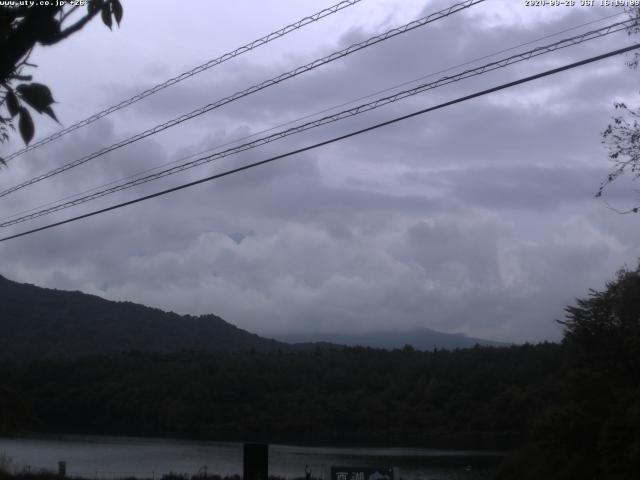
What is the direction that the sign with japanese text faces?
toward the camera

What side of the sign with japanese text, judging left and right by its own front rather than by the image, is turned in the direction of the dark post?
right
